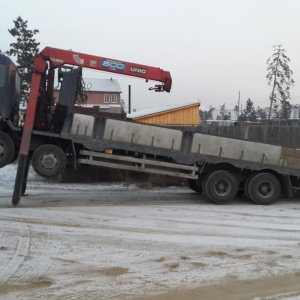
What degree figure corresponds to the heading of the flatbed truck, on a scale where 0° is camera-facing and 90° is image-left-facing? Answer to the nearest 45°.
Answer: approximately 90°
